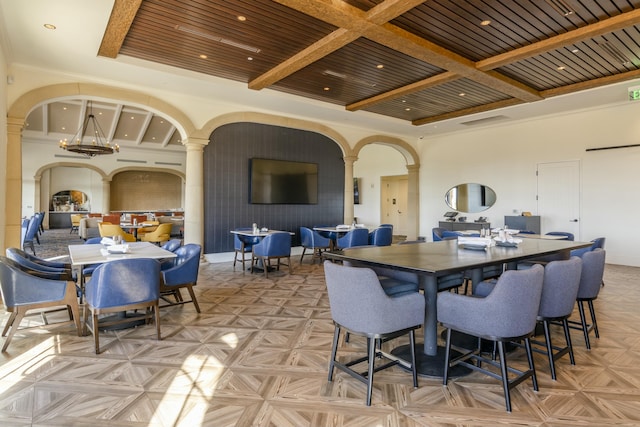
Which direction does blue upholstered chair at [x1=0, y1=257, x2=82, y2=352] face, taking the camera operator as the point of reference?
facing away from the viewer and to the right of the viewer

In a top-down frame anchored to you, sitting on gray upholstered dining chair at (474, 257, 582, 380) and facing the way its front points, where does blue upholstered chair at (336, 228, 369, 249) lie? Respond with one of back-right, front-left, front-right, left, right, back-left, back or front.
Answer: front

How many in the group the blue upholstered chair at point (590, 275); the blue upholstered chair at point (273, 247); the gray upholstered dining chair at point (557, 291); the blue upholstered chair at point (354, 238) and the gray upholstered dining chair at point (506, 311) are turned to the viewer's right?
0

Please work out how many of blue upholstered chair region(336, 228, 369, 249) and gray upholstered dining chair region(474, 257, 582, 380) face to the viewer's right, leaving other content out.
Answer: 0

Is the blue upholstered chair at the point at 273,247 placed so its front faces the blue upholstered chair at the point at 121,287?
no

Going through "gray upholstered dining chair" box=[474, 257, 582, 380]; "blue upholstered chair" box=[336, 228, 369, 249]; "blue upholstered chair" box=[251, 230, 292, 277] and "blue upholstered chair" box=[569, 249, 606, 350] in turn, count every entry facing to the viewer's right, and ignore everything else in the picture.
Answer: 0

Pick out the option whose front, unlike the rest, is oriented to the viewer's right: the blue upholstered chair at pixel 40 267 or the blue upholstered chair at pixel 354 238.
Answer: the blue upholstered chair at pixel 40 267

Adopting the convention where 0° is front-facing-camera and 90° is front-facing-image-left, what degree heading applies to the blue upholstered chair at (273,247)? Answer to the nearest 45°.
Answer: approximately 135°

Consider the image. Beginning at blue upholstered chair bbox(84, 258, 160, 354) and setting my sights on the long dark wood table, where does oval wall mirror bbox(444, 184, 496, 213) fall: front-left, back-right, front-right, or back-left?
front-left

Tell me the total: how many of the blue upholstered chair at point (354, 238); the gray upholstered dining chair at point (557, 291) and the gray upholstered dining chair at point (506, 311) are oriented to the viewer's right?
0

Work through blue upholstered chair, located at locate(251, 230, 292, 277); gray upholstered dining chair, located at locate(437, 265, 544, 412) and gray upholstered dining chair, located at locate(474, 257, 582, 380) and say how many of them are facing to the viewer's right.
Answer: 0

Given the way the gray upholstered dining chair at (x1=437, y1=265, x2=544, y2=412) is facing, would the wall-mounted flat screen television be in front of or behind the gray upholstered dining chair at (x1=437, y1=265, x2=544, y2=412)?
in front

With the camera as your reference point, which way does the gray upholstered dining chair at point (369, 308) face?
facing away from the viewer and to the right of the viewer

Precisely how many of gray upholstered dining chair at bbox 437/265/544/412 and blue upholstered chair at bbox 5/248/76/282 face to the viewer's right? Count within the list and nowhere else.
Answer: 1

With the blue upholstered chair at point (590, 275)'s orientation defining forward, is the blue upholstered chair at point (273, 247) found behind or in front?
in front

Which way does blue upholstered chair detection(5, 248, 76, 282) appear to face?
to the viewer's right

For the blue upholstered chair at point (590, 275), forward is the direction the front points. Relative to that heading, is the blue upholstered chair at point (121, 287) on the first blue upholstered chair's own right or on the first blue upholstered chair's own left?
on the first blue upholstered chair's own left

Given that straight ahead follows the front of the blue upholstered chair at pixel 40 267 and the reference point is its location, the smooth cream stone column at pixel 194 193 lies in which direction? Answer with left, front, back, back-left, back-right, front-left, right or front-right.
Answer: front-left

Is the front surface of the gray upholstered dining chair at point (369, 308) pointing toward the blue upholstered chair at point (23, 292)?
no

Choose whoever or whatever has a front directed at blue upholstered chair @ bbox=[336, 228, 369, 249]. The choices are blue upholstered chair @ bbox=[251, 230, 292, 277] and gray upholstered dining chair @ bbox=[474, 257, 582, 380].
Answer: the gray upholstered dining chair

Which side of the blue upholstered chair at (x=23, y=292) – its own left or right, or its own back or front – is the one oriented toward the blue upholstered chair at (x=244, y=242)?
front
